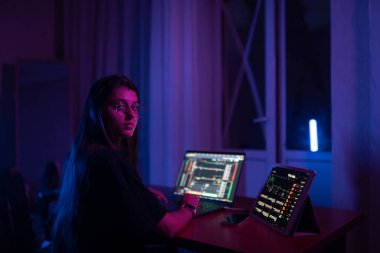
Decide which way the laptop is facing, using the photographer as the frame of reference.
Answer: facing the viewer and to the left of the viewer

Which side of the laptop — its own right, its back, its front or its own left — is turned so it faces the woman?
front
